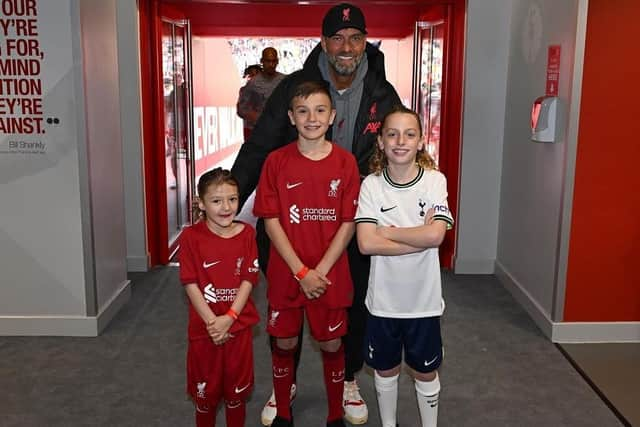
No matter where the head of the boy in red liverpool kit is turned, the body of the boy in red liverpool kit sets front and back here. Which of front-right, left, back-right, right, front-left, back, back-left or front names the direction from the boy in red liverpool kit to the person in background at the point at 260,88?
back

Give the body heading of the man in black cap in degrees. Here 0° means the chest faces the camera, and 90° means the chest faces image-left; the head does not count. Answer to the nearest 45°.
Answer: approximately 0°

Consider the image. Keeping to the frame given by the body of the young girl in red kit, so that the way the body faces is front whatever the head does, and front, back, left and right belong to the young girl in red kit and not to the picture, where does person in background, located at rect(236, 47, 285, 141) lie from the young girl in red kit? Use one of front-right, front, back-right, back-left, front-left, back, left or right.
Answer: back

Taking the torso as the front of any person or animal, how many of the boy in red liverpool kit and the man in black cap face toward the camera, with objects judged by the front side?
2

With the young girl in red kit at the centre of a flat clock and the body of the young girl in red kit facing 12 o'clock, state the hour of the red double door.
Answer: The red double door is roughly at 6 o'clock from the young girl in red kit.

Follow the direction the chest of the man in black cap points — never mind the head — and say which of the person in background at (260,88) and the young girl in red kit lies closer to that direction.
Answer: the young girl in red kit

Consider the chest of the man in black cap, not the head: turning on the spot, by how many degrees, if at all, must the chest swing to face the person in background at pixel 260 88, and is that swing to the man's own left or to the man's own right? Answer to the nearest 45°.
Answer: approximately 180°

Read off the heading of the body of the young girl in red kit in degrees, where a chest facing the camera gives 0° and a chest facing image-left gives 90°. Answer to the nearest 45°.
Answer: approximately 0°

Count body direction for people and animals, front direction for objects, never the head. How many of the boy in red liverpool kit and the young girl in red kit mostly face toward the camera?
2
